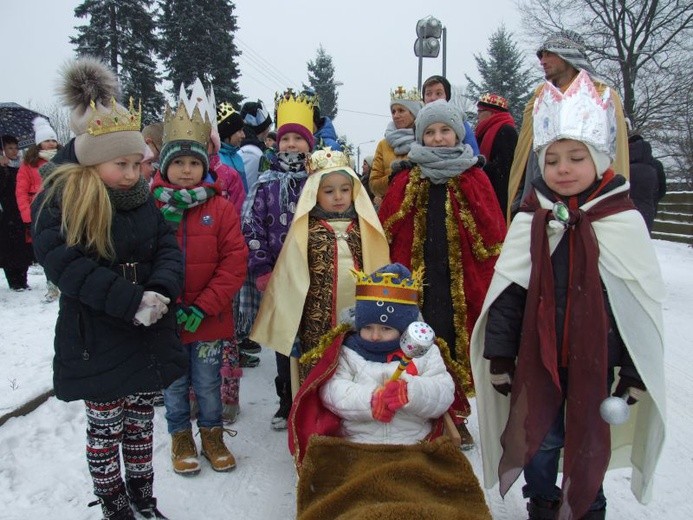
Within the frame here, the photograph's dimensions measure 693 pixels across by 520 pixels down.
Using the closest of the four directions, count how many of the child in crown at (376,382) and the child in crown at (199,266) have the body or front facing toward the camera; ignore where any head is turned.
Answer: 2

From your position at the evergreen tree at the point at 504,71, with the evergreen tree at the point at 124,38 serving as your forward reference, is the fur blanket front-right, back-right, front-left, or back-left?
front-left

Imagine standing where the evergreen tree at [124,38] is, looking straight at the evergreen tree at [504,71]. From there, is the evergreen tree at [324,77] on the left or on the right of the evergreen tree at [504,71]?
left

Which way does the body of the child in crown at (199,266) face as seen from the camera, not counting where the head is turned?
toward the camera

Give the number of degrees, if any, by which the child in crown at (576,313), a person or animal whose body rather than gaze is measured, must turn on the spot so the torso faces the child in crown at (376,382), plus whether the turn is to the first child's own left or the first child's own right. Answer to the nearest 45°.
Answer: approximately 90° to the first child's own right

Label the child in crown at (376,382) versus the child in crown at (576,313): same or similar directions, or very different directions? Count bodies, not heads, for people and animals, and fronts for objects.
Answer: same or similar directions

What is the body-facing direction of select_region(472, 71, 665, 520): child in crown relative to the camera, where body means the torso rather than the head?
toward the camera

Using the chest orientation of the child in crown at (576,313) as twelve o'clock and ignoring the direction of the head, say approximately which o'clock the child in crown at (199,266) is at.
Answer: the child in crown at (199,266) is roughly at 3 o'clock from the child in crown at (576,313).

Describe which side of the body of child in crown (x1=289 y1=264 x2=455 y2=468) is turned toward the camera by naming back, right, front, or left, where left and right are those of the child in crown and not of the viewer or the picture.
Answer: front

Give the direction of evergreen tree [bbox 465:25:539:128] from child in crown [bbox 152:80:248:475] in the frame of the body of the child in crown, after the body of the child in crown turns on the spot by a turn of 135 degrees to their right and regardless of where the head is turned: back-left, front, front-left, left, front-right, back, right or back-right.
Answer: right

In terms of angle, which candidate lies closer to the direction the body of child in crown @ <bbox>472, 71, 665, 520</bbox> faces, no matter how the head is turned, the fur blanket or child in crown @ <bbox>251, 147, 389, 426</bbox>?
the fur blanket

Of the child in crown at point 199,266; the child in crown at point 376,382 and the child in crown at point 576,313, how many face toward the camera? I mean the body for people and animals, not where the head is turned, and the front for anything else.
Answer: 3

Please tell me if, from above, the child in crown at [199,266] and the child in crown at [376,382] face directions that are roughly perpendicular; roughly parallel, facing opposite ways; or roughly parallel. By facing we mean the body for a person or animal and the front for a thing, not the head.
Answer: roughly parallel
